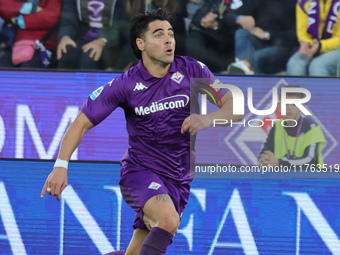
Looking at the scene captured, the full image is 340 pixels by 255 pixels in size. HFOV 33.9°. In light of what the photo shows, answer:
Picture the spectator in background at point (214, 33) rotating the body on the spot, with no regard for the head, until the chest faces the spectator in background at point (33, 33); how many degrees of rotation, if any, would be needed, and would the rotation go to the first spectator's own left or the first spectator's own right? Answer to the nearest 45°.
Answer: approximately 45° to the first spectator's own right

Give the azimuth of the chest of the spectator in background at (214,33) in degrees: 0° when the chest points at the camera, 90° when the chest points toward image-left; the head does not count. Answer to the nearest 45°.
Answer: approximately 45°

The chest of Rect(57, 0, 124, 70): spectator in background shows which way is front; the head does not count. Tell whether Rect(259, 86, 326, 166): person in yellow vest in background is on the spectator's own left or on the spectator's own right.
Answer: on the spectator's own left

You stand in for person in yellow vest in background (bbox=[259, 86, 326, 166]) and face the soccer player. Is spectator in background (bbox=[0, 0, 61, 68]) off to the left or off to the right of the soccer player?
right

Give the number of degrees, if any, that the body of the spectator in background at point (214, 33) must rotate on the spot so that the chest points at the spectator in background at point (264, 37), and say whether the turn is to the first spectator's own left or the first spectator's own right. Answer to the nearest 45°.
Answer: approximately 135° to the first spectator's own left

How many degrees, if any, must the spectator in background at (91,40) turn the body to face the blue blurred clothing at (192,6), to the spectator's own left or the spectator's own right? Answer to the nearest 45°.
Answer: approximately 90° to the spectator's own left
